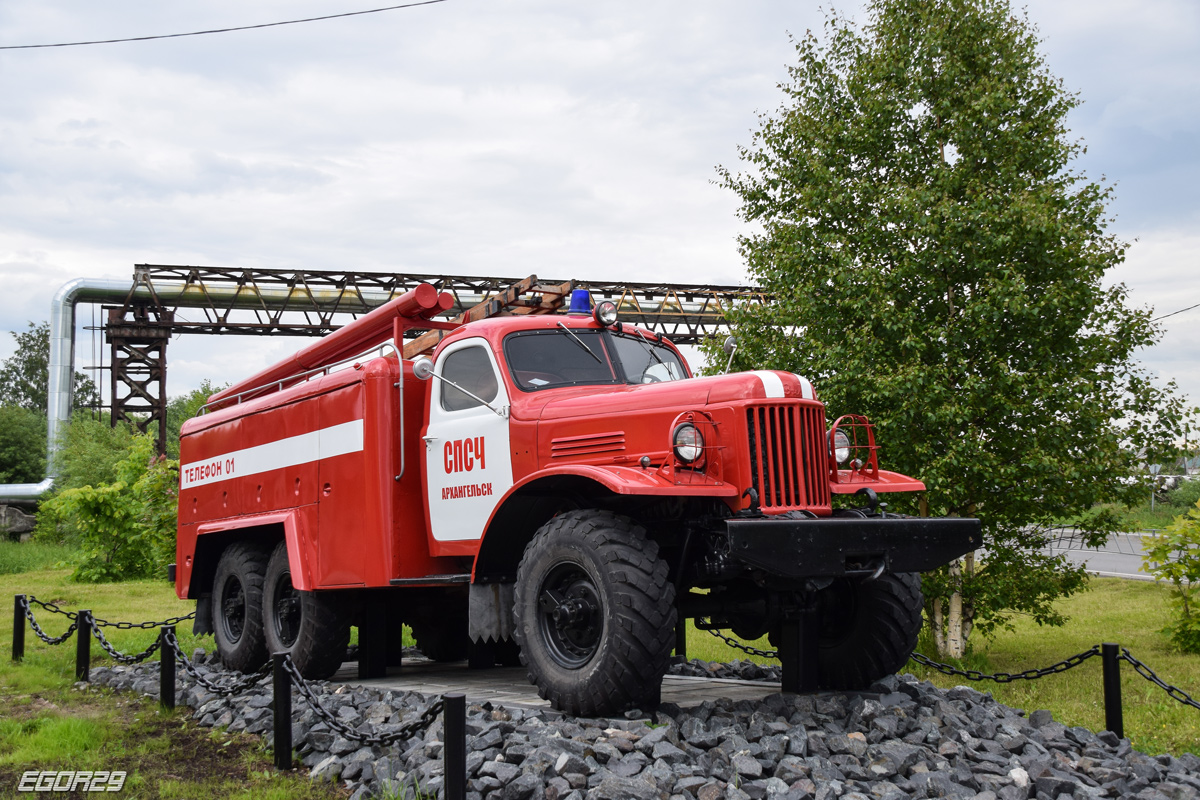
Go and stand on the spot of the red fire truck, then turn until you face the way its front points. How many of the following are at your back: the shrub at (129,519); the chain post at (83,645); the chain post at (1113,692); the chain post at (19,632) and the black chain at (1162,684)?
3

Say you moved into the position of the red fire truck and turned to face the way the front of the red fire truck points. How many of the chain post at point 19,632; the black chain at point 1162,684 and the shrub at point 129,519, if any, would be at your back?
2

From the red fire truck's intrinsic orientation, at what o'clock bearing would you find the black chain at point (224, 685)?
The black chain is roughly at 5 o'clock from the red fire truck.

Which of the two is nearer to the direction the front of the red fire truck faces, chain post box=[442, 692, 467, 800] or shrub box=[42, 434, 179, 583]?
the chain post

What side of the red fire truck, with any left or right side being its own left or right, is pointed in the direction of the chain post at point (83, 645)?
back

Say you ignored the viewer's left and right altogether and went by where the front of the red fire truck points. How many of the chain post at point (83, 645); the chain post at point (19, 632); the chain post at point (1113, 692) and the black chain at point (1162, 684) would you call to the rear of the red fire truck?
2

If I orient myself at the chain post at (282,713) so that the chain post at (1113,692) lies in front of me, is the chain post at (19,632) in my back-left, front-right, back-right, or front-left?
back-left

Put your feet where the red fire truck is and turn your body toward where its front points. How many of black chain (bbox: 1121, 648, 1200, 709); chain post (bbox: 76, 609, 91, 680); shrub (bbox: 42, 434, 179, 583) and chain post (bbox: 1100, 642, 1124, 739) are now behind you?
2

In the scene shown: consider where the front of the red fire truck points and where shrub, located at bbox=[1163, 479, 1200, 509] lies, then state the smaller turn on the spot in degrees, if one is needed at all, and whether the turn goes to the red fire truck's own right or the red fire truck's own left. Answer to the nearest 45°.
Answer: approximately 90° to the red fire truck's own left

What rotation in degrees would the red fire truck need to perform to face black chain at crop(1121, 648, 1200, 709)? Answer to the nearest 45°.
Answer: approximately 45° to its left

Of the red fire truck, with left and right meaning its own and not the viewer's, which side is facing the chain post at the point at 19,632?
back

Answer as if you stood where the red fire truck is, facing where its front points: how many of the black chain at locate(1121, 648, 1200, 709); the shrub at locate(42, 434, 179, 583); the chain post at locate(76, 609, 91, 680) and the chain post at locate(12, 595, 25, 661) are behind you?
3

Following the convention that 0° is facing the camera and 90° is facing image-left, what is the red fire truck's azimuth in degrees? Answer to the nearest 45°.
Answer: approximately 315°

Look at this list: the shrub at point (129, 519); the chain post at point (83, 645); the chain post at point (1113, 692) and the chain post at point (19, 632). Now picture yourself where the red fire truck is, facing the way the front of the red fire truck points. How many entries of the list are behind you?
3
